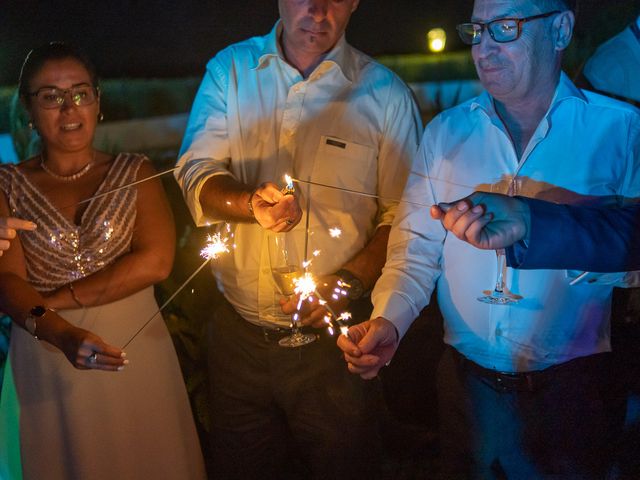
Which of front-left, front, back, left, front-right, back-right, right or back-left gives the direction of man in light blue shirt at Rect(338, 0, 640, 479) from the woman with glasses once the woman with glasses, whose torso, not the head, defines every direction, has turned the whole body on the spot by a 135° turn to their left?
right

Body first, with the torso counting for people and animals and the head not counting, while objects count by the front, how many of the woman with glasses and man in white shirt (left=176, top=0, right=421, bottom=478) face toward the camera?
2

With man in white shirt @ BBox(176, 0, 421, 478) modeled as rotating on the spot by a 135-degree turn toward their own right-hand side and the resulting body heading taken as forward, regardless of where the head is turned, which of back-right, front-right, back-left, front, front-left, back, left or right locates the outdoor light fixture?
right

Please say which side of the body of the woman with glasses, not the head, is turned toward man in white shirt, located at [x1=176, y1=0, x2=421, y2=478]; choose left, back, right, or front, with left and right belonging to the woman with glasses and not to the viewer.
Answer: left

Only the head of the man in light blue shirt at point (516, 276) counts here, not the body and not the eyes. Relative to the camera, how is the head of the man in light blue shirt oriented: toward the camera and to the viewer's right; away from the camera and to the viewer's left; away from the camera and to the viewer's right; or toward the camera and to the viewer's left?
toward the camera and to the viewer's left

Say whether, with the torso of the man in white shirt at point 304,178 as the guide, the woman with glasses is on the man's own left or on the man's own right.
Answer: on the man's own right

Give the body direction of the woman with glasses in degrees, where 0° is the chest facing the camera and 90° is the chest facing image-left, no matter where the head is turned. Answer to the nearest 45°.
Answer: approximately 0°
